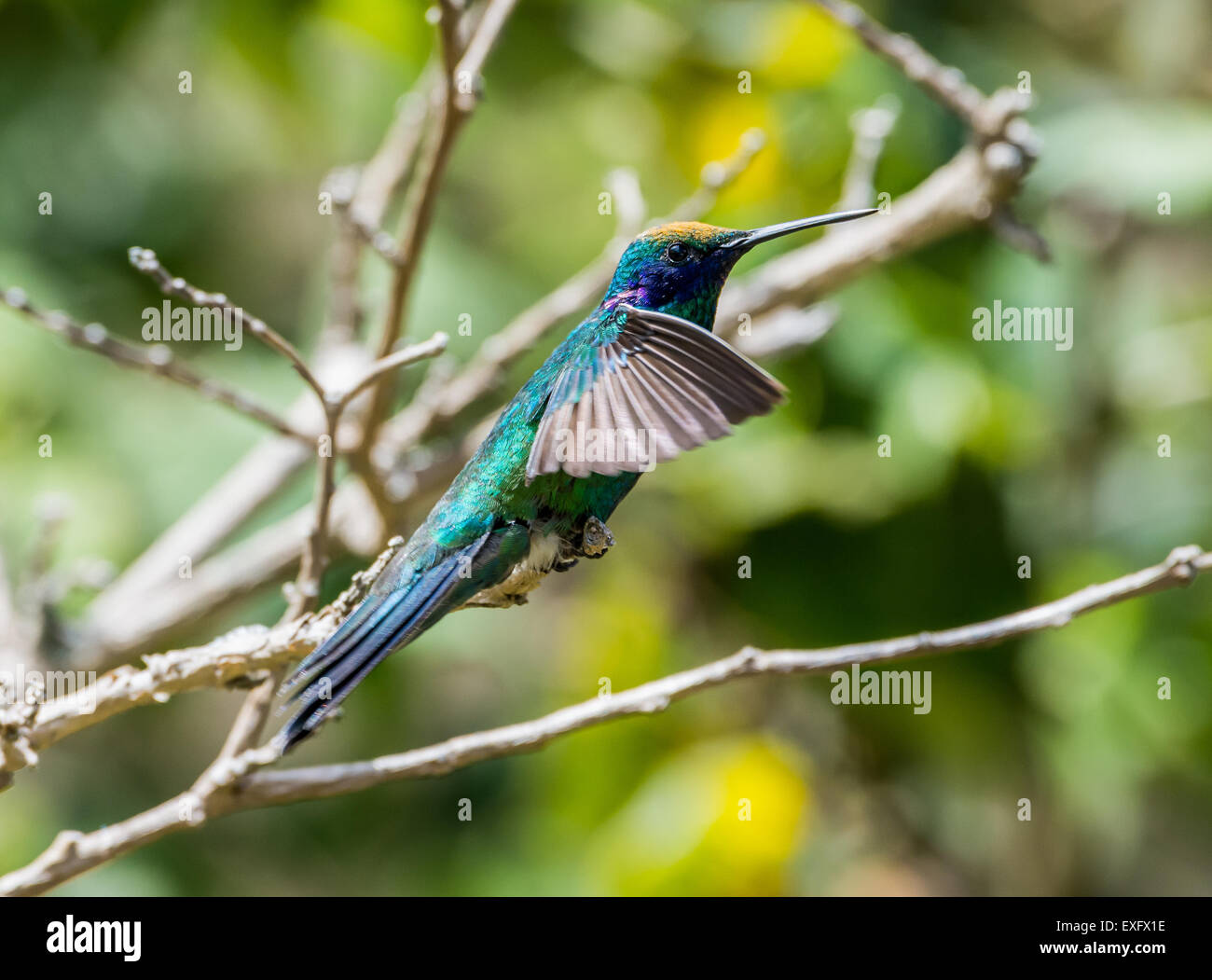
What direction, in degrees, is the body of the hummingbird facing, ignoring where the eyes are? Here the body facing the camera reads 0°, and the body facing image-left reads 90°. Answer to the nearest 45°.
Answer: approximately 270°
